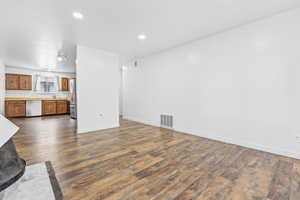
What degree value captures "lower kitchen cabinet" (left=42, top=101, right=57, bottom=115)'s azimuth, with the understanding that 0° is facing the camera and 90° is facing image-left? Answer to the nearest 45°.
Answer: approximately 0°

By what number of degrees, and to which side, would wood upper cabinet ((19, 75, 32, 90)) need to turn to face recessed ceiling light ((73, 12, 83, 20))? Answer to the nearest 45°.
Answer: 0° — it already faces it

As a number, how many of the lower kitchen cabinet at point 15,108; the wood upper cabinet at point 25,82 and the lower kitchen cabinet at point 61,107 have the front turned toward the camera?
3

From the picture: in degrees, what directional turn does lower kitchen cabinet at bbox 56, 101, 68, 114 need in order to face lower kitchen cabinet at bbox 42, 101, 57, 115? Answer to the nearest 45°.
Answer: approximately 90° to its right

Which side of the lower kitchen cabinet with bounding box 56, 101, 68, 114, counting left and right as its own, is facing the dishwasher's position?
right

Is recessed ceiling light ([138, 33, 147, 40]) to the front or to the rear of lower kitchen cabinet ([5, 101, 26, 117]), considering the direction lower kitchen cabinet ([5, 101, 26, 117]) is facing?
to the front

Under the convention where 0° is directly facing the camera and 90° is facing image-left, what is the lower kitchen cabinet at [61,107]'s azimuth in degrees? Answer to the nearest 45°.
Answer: approximately 0°

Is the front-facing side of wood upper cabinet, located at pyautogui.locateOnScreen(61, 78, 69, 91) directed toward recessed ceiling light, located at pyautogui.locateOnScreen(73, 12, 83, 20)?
yes
